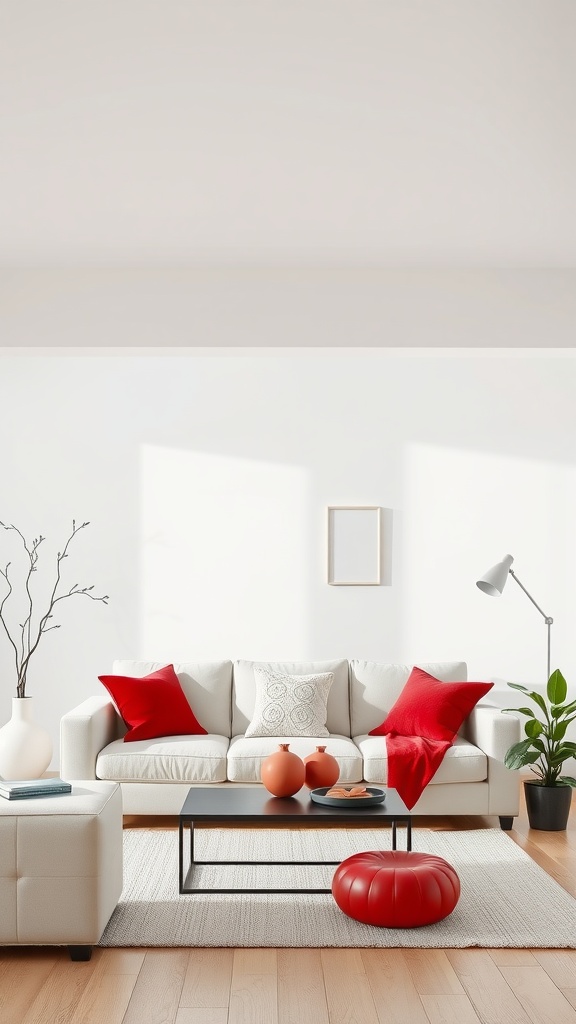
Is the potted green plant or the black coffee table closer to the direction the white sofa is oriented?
the black coffee table

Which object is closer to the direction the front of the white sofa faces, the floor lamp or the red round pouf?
the red round pouf

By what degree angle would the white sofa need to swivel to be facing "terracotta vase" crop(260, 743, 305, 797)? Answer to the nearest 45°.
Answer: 0° — it already faces it

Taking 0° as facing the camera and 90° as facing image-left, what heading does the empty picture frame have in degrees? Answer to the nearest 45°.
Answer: approximately 0°

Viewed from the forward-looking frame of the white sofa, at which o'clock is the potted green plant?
The potted green plant is roughly at 9 o'clock from the white sofa.

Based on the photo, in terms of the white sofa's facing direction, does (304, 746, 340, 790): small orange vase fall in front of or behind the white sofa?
in front

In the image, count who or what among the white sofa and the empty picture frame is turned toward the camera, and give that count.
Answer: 2

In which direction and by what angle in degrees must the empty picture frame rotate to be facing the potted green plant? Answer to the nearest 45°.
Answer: approximately 45° to its left

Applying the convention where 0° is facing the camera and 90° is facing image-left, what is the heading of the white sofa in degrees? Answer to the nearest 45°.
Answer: approximately 0°

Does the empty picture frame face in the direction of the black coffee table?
yes

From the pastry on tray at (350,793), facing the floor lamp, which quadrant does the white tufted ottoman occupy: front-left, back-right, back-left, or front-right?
back-left

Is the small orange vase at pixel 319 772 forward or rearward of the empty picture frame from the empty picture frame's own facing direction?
forward

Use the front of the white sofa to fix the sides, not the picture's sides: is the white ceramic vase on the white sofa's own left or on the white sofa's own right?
on the white sofa's own right
